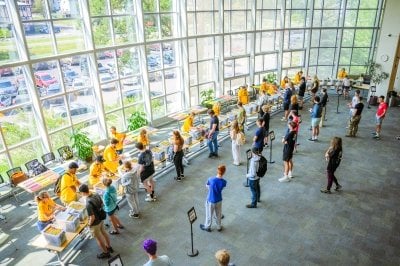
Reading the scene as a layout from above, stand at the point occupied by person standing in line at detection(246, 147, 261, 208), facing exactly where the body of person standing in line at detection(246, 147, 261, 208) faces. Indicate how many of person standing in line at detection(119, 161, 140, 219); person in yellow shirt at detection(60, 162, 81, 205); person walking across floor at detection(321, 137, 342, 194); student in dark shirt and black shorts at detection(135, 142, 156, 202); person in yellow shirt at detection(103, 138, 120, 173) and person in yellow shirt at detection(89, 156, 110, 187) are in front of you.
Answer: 5

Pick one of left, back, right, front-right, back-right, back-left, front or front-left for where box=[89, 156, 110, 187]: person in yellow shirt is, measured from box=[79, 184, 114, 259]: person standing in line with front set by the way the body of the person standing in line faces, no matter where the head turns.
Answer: right

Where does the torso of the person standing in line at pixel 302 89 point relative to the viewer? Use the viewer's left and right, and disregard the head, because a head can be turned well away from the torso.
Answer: facing to the left of the viewer

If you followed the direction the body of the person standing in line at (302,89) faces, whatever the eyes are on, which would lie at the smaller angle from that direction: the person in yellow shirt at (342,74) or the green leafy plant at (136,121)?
the green leafy plant

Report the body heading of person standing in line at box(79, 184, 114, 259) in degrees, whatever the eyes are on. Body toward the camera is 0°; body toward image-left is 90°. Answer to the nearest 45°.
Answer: approximately 90°

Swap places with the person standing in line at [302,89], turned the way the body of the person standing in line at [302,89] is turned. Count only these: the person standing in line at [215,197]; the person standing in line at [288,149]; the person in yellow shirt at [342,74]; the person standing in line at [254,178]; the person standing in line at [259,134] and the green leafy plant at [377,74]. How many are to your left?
4

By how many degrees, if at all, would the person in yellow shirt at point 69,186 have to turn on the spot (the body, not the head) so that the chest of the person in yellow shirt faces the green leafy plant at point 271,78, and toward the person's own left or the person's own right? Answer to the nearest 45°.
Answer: approximately 90° to the person's own left

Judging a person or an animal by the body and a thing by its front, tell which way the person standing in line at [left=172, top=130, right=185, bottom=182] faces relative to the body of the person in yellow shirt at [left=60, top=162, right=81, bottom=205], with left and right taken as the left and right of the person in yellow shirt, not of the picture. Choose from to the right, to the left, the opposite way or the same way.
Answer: the opposite way

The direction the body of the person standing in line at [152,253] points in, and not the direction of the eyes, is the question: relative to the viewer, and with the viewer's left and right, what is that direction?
facing away from the viewer and to the left of the viewer

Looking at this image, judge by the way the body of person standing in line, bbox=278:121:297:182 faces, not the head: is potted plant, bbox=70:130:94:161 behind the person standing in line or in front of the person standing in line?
in front
